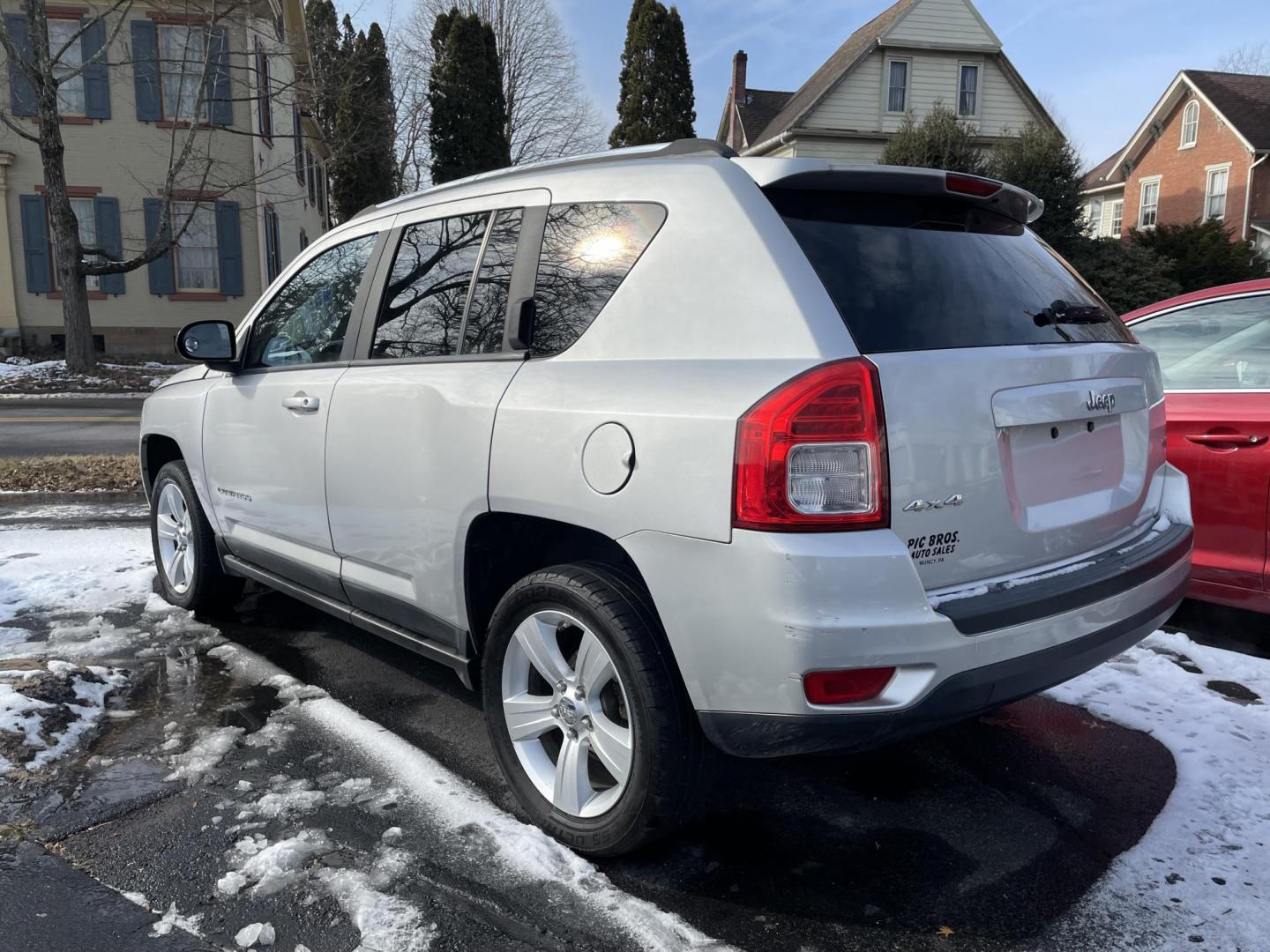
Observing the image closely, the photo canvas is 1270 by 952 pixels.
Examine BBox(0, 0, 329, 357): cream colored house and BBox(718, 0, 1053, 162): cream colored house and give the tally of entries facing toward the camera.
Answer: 2

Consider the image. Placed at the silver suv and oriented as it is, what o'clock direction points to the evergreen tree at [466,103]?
The evergreen tree is roughly at 1 o'clock from the silver suv.

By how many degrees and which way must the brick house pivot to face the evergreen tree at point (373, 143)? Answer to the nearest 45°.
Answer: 0° — it already faces it

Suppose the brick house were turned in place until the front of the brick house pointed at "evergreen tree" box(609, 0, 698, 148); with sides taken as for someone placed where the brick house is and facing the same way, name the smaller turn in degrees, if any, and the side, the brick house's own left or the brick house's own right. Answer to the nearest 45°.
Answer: approximately 45° to the brick house's own right

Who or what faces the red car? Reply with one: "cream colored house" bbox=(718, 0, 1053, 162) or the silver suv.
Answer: the cream colored house

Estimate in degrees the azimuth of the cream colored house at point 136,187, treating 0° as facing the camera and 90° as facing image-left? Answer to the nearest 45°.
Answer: approximately 0°

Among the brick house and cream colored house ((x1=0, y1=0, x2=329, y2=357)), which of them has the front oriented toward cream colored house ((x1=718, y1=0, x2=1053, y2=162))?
the brick house

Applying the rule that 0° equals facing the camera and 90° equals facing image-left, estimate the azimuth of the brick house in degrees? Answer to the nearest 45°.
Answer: approximately 45°

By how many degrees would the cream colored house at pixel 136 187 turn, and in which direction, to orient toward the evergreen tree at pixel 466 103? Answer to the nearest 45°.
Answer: approximately 135° to its left

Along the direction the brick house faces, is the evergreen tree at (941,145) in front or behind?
in front

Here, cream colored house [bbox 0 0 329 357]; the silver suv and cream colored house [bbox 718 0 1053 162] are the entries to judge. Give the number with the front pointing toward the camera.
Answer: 2
